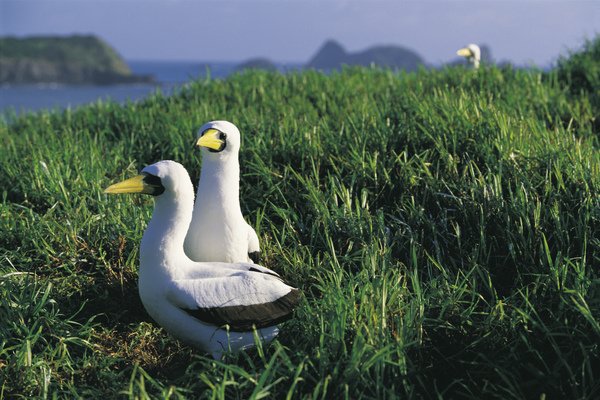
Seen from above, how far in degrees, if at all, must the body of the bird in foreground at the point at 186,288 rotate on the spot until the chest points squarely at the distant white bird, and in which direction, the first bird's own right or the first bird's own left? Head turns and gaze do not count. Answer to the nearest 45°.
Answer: approximately 135° to the first bird's own right

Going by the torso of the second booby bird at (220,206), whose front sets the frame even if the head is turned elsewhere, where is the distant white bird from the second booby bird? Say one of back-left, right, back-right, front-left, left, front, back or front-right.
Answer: back

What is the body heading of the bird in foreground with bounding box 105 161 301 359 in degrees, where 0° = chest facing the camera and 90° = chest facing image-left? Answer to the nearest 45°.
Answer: approximately 90°

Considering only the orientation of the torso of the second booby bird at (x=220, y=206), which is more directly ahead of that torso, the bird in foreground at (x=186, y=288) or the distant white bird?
the bird in foreground

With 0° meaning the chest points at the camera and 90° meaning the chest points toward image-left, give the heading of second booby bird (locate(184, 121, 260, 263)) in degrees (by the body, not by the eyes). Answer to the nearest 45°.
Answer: approximately 45°

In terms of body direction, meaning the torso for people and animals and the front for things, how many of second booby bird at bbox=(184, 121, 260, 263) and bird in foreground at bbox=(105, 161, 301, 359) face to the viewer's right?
0

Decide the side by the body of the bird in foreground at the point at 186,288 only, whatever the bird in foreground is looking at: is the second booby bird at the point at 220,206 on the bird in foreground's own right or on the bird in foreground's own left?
on the bird in foreground's own right
